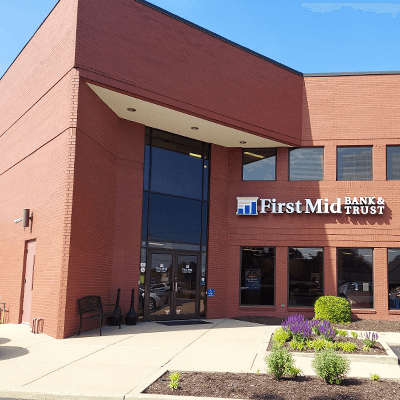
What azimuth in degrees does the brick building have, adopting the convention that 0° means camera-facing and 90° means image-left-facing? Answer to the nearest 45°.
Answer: approximately 0°

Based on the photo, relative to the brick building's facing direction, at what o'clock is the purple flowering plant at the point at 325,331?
The purple flowering plant is roughly at 11 o'clock from the brick building.

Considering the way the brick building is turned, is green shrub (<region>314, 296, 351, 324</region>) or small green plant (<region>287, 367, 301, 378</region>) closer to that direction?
the small green plant

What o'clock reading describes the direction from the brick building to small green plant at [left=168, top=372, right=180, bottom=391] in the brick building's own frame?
The small green plant is roughly at 12 o'clock from the brick building.

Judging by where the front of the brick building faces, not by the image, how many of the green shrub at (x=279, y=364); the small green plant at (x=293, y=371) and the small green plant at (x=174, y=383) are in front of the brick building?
3

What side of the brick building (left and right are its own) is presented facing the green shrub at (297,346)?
front

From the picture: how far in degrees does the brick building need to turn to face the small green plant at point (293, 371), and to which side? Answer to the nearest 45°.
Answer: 0° — it already faces it
